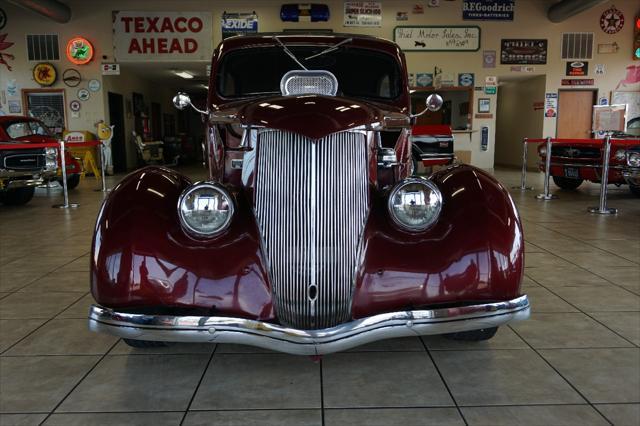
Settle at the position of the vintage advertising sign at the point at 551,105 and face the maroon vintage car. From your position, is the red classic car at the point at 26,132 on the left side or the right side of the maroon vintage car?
right

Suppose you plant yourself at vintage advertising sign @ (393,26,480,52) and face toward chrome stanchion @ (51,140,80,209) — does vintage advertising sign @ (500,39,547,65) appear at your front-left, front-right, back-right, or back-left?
back-left

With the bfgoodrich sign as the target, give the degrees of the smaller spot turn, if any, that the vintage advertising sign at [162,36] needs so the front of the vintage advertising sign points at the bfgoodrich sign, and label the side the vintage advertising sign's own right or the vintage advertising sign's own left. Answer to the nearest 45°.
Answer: approximately 90° to the vintage advertising sign's own left

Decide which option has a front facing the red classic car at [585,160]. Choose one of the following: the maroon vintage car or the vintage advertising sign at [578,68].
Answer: the vintage advertising sign

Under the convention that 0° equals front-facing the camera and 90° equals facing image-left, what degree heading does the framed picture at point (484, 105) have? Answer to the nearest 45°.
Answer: approximately 0°

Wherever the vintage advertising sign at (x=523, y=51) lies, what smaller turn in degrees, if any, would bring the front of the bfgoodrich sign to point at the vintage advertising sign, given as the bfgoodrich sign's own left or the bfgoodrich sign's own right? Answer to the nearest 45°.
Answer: approximately 135° to the bfgoodrich sign's own left

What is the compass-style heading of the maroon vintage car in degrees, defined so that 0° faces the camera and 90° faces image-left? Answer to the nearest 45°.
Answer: approximately 0°
